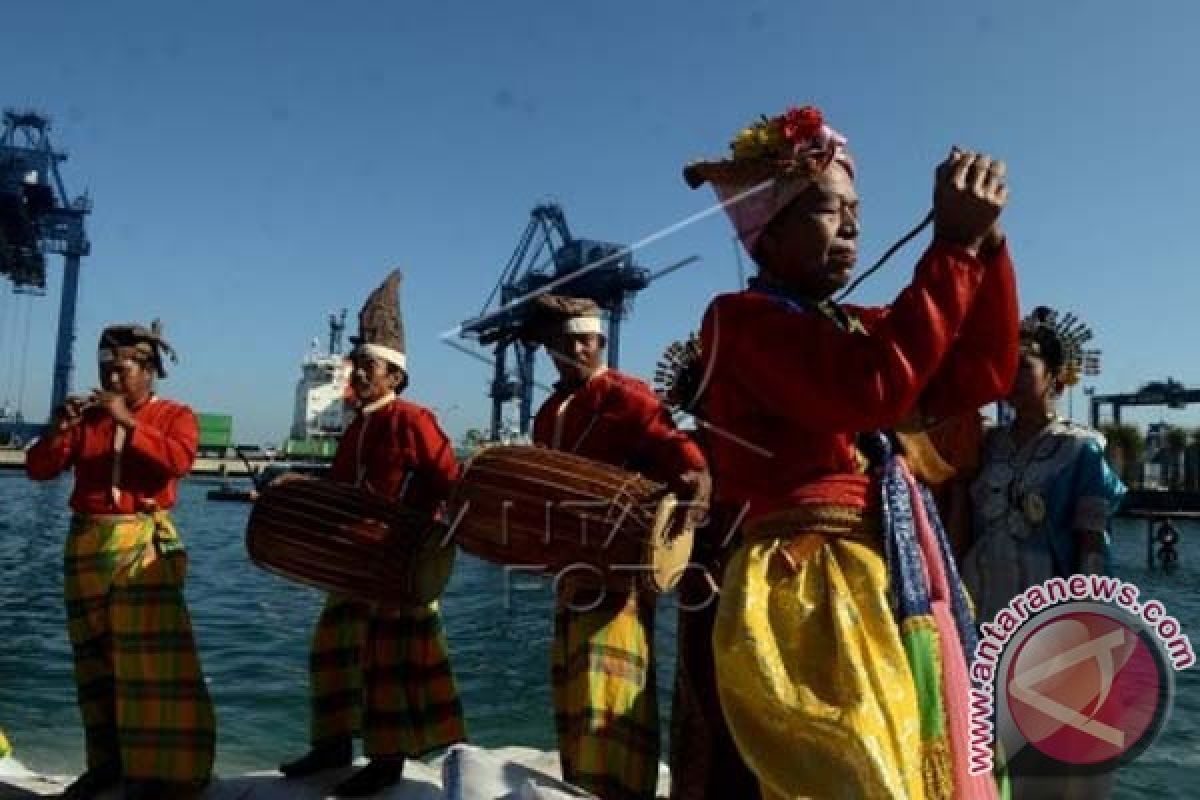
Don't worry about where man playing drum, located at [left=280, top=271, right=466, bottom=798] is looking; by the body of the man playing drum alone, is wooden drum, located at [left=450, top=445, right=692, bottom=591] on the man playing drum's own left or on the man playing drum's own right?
on the man playing drum's own left

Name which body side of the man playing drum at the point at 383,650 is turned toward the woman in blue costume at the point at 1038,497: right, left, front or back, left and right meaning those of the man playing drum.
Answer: left

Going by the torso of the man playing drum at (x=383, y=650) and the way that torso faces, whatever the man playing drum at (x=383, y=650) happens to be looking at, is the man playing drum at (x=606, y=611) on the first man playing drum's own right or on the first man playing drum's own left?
on the first man playing drum's own left

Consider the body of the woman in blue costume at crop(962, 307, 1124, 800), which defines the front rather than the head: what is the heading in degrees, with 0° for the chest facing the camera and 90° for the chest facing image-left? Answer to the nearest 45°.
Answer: approximately 45°
